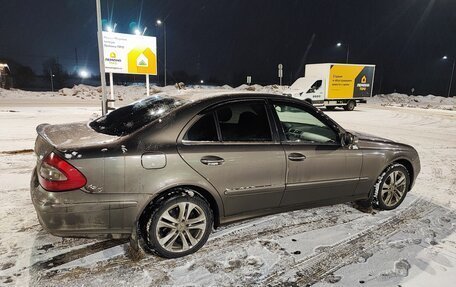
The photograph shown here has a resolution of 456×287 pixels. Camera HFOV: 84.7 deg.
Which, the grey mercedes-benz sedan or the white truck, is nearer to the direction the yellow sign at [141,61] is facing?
the grey mercedes-benz sedan

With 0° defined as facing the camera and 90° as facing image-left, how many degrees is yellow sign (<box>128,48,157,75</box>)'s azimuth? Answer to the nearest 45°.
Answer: approximately 0°

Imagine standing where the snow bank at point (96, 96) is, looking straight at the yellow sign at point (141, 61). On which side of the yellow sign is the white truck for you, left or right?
left

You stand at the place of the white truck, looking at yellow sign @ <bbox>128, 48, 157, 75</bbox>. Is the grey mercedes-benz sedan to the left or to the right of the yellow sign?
left

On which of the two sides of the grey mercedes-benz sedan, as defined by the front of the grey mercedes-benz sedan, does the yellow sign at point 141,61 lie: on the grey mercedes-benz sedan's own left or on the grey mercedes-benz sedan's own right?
on the grey mercedes-benz sedan's own left

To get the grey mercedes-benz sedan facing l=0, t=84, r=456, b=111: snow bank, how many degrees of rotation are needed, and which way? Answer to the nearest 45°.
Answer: approximately 90° to its left

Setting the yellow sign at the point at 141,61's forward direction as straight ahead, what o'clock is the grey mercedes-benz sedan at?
The grey mercedes-benz sedan is roughly at 12 o'clock from the yellow sign.

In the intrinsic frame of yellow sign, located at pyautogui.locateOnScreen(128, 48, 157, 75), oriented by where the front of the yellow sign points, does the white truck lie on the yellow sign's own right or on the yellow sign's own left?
on the yellow sign's own left

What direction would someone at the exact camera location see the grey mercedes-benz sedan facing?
facing away from the viewer and to the right of the viewer

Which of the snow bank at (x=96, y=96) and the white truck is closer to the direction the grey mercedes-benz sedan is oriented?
the white truck

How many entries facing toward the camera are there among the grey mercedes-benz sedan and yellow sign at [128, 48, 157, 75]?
1

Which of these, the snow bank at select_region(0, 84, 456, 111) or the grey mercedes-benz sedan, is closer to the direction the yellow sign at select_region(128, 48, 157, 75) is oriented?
the grey mercedes-benz sedan
